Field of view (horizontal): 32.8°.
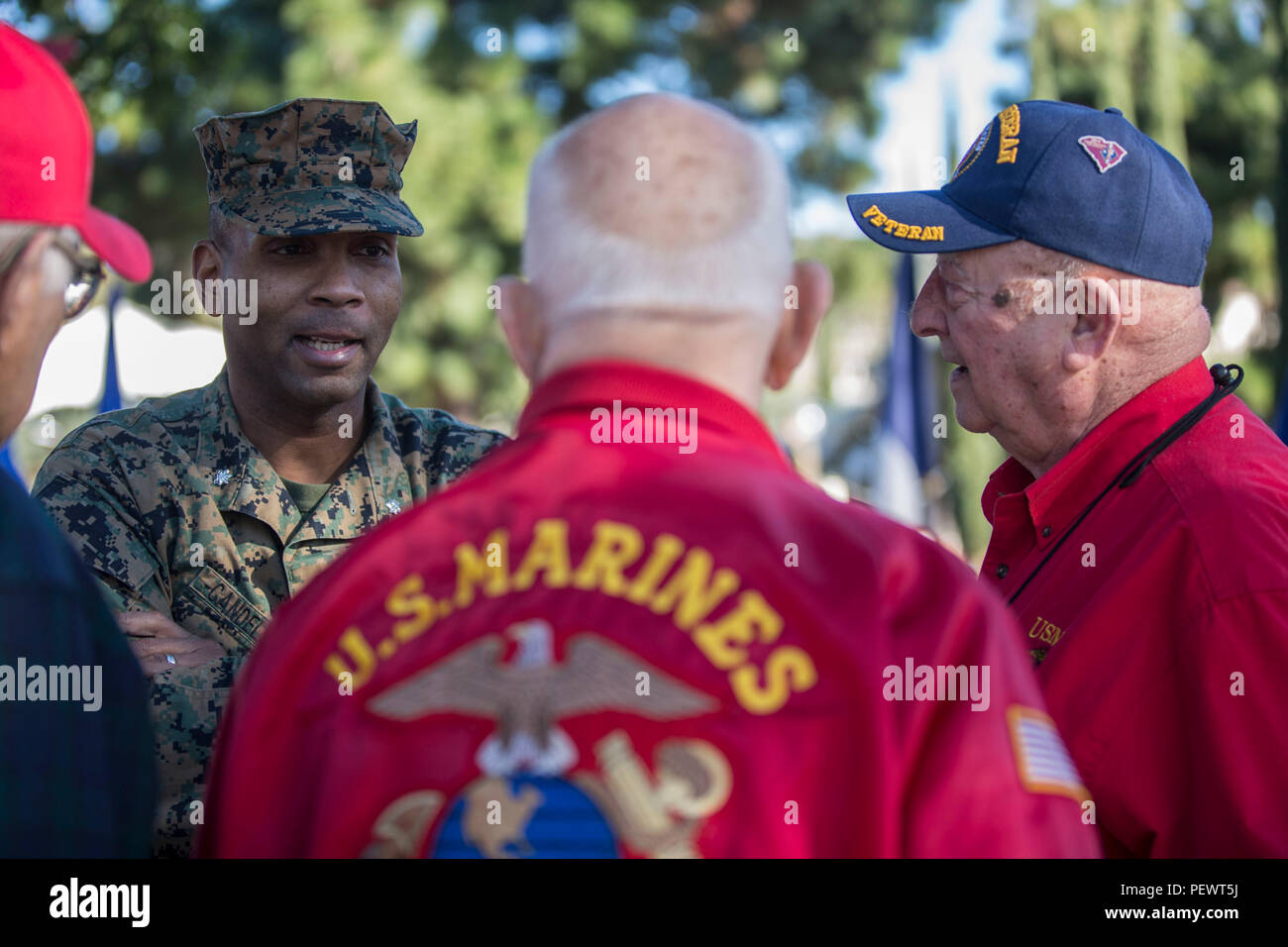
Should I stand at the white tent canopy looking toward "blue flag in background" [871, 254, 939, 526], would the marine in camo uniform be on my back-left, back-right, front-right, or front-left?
front-right

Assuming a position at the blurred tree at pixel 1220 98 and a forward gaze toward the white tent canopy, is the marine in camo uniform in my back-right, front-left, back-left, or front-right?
front-left

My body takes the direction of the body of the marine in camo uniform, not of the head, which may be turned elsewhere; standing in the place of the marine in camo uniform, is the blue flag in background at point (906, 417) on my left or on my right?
on my left

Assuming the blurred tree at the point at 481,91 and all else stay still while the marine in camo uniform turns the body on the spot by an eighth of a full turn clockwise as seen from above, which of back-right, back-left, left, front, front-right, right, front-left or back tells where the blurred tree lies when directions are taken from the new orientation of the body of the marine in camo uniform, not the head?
back

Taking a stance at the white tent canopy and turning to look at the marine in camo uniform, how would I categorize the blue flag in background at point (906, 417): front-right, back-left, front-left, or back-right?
front-left

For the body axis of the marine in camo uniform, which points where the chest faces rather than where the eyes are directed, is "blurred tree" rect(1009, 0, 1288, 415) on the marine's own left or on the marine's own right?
on the marine's own left

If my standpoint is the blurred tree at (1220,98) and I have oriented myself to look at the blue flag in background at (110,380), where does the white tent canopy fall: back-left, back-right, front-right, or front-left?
front-right

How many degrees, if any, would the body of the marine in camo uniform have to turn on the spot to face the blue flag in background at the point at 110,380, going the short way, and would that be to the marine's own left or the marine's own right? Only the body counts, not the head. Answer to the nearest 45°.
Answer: approximately 135° to the marine's own left

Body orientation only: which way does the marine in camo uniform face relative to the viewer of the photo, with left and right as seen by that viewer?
facing the viewer and to the right of the viewer

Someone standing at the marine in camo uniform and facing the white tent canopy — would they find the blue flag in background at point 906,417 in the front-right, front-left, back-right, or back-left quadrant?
front-right

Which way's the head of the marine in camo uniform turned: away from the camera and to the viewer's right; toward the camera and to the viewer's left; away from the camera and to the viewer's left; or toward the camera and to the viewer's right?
toward the camera and to the viewer's right
